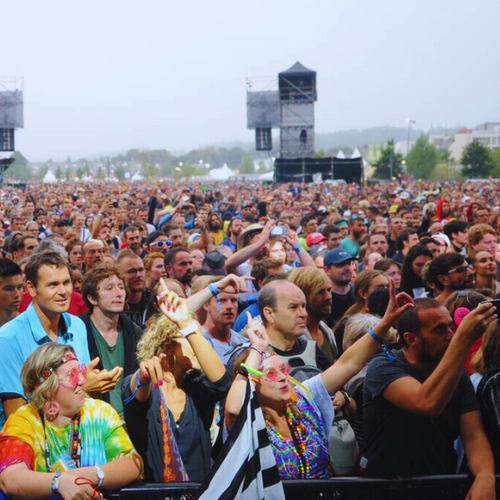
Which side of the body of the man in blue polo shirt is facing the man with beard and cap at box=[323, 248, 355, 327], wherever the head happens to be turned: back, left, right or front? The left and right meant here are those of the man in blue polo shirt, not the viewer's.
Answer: left

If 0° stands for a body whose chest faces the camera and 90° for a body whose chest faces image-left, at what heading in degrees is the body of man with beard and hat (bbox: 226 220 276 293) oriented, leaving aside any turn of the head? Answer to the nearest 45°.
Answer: approximately 315°

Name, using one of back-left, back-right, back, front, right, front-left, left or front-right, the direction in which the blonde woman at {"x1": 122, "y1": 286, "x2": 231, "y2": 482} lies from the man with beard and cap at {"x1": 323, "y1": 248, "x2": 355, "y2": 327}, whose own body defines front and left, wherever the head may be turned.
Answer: front-right

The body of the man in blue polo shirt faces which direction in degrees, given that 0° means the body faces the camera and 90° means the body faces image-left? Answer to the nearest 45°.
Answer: approximately 315°

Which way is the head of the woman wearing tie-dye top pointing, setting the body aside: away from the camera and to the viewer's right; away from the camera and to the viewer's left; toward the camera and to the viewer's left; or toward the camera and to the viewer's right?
toward the camera and to the viewer's right

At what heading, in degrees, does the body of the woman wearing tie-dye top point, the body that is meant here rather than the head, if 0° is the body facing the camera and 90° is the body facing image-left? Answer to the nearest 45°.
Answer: approximately 315°

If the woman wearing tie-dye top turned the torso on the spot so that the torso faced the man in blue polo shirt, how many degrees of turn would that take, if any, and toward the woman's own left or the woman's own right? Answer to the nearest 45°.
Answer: approximately 135° to the woman's own left

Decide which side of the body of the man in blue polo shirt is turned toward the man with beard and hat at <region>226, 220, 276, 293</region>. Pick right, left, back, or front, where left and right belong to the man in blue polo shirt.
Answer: left

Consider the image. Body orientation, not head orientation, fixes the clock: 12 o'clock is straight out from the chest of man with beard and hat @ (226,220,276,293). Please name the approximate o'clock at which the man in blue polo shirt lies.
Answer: The man in blue polo shirt is roughly at 2 o'clock from the man with beard and hat.

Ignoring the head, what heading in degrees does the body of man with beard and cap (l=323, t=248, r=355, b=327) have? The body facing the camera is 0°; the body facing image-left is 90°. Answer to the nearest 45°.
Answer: approximately 315°
